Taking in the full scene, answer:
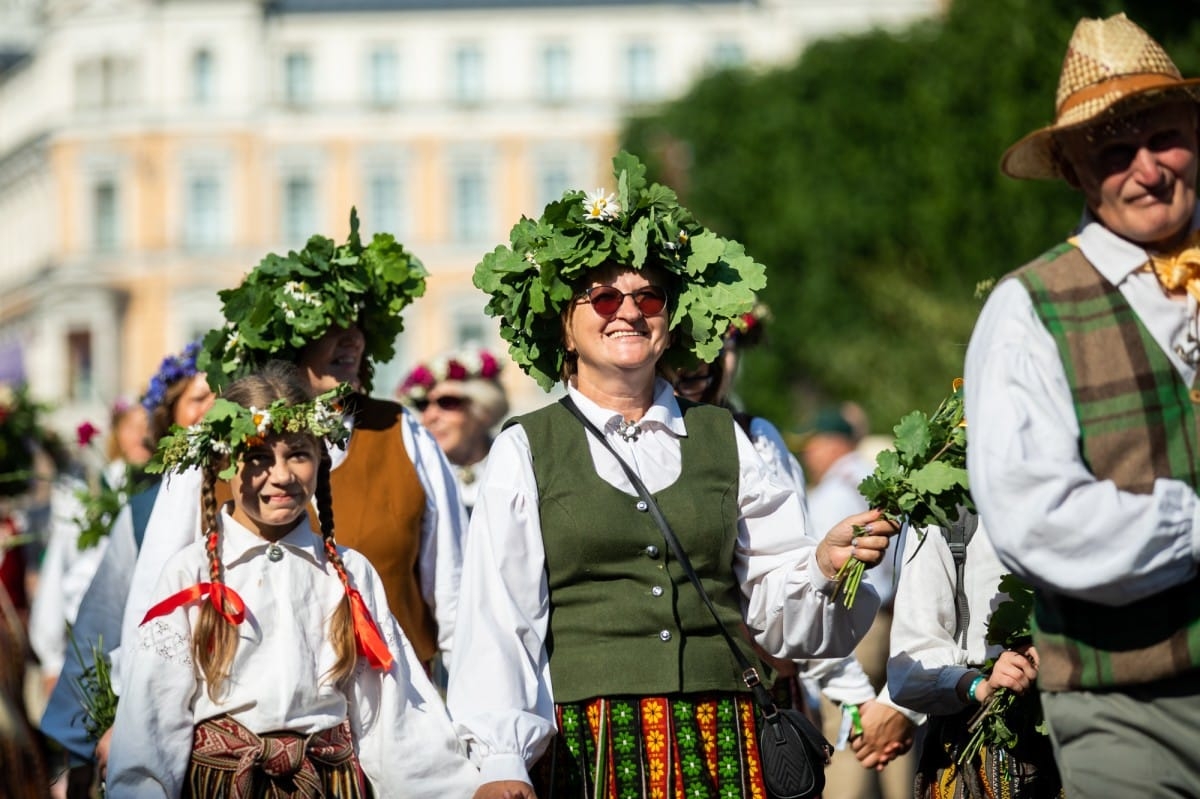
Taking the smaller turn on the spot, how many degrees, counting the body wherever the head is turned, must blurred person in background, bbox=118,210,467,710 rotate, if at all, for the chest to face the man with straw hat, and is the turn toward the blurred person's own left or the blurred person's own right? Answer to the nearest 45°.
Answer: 0° — they already face them

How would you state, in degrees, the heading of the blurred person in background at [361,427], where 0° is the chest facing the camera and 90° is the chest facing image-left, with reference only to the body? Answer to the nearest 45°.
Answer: approximately 315°

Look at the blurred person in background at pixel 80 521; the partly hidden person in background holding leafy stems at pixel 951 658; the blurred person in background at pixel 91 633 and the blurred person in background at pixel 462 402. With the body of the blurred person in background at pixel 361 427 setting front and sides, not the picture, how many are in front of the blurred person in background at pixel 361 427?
1

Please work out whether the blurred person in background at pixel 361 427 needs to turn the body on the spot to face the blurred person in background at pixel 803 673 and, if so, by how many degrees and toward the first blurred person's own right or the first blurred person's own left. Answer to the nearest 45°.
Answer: approximately 45° to the first blurred person's own left

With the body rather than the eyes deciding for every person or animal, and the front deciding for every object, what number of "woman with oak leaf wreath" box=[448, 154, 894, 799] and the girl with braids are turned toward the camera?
2

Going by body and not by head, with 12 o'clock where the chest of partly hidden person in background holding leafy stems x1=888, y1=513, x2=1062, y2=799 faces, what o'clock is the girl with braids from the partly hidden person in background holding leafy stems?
The girl with braids is roughly at 4 o'clock from the partly hidden person in background holding leafy stems.

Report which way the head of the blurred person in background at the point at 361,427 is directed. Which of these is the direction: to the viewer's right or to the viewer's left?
to the viewer's right
